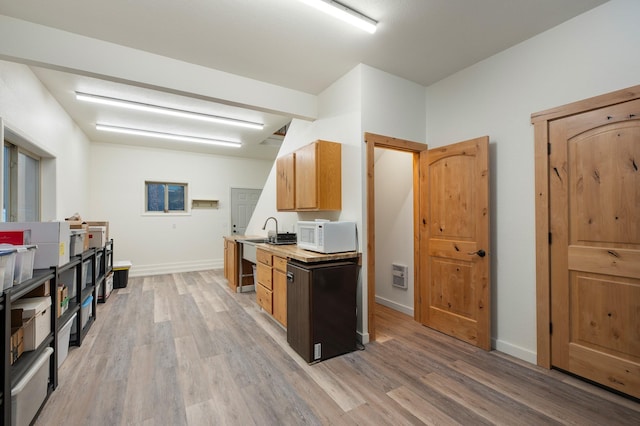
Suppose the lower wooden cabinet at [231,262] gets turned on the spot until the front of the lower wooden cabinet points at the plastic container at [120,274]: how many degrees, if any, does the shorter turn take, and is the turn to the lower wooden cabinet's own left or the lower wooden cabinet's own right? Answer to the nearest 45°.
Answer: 0° — it already faces it

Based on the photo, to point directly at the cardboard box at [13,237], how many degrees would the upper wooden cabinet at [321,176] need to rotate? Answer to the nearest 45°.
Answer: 0° — it already faces it

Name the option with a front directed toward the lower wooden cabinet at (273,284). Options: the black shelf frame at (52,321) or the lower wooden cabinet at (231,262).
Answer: the black shelf frame

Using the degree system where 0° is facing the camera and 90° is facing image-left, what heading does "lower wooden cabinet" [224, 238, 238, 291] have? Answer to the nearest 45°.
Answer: approximately 90°

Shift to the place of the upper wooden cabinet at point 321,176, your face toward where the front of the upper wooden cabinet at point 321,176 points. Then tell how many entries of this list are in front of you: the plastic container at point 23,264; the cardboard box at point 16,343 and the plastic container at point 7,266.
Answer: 3

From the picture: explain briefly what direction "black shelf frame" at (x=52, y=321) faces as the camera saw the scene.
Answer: facing to the right of the viewer

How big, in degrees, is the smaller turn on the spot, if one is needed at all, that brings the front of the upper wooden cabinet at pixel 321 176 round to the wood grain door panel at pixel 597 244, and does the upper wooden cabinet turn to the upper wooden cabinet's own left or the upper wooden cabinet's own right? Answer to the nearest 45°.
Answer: approximately 90° to the upper wooden cabinet's own left

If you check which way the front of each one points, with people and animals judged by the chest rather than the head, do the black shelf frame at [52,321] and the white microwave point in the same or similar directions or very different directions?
very different directions

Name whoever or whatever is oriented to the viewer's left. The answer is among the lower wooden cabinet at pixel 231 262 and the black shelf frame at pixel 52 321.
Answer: the lower wooden cabinet

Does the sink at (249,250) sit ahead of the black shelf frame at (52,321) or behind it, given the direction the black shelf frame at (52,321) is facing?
ahead

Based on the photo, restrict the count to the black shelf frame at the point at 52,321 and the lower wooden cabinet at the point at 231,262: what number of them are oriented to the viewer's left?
1
